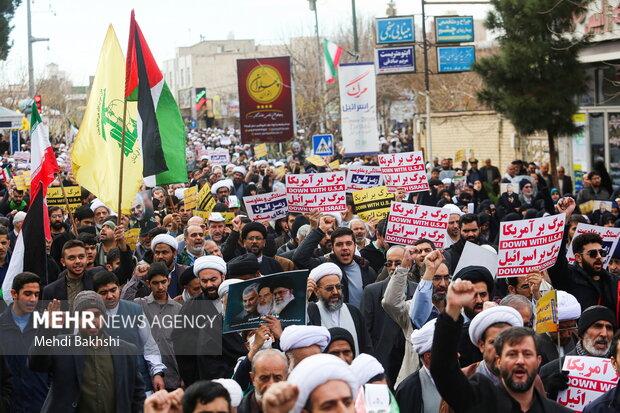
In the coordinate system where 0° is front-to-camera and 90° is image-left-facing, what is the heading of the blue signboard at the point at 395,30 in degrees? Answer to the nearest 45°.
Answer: approximately 0°

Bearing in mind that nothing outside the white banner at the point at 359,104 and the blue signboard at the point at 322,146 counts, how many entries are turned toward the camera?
2

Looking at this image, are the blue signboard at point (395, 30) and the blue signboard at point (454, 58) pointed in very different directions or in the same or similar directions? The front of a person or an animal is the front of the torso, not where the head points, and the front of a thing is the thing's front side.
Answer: same or similar directions

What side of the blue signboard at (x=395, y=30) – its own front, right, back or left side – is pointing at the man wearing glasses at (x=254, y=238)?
front

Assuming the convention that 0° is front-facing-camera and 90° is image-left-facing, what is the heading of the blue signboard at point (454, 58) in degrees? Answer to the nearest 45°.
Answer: approximately 0°

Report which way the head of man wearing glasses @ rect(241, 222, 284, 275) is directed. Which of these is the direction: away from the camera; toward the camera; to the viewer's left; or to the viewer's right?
toward the camera

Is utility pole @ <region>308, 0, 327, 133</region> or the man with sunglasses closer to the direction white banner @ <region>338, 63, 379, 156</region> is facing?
the man with sunglasses

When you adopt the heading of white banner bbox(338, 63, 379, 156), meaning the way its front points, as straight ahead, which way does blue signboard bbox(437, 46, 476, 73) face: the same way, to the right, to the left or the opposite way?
the same way

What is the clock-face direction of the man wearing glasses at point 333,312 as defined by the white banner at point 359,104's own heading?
The man wearing glasses is roughly at 12 o'clock from the white banner.

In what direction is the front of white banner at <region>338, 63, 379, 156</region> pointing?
toward the camera

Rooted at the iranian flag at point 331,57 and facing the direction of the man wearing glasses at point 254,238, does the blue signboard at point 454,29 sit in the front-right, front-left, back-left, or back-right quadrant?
front-left

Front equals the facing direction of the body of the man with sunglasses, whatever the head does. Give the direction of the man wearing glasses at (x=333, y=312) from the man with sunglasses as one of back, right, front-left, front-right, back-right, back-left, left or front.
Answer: right

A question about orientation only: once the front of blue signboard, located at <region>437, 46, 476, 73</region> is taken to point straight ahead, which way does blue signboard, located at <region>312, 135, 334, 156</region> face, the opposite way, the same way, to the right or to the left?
the same way

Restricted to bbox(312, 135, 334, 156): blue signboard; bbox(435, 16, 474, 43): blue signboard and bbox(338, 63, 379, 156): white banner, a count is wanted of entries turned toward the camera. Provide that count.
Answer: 3

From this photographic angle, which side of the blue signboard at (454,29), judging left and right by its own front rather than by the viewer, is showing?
front
